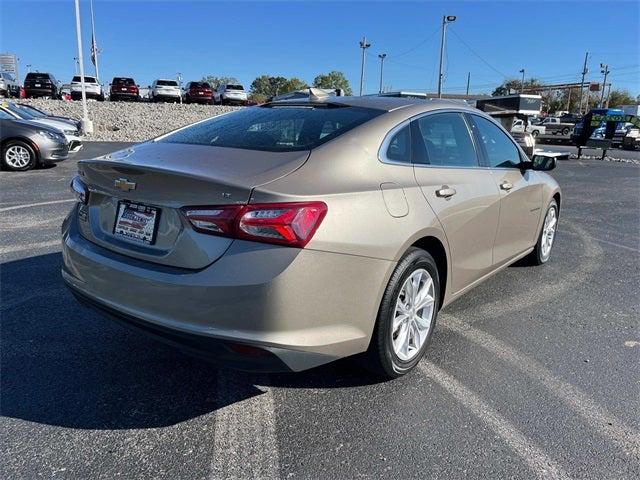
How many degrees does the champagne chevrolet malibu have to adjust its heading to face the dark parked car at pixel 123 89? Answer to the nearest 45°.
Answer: approximately 45° to its left

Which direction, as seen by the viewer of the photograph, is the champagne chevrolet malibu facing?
facing away from the viewer and to the right of the viewer

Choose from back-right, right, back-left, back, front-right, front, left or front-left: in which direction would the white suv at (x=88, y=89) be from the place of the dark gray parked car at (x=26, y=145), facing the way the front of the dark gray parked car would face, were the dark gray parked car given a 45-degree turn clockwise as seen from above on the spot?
back-left

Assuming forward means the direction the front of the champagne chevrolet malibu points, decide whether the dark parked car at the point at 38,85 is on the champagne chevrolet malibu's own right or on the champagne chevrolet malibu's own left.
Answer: on the champagne chevrolet malibu's own left

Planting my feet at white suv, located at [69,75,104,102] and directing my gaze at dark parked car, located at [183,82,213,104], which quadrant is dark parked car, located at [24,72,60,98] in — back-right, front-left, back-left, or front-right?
back-left

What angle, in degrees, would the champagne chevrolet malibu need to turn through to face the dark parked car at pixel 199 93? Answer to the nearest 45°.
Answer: approximately 45° to its left

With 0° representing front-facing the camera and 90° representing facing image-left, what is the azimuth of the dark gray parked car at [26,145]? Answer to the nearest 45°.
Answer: approximately 270°

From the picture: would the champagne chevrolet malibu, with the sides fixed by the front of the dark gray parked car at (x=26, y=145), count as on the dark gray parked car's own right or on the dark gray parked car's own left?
on the dark gray parked car's own right

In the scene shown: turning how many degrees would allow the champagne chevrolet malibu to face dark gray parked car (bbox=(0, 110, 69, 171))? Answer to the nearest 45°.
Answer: approximately 90° to its left

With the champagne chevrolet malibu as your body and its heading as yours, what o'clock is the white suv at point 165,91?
The white suv is roughly at 10 o'clock from the champagne chevrolet malibu.

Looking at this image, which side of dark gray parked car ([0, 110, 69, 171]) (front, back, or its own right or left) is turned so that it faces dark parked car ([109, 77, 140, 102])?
left

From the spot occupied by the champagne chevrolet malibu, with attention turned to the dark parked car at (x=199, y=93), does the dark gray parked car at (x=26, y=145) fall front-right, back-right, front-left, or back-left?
front-left

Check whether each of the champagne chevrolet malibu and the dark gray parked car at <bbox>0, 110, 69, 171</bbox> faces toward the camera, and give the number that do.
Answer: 0
